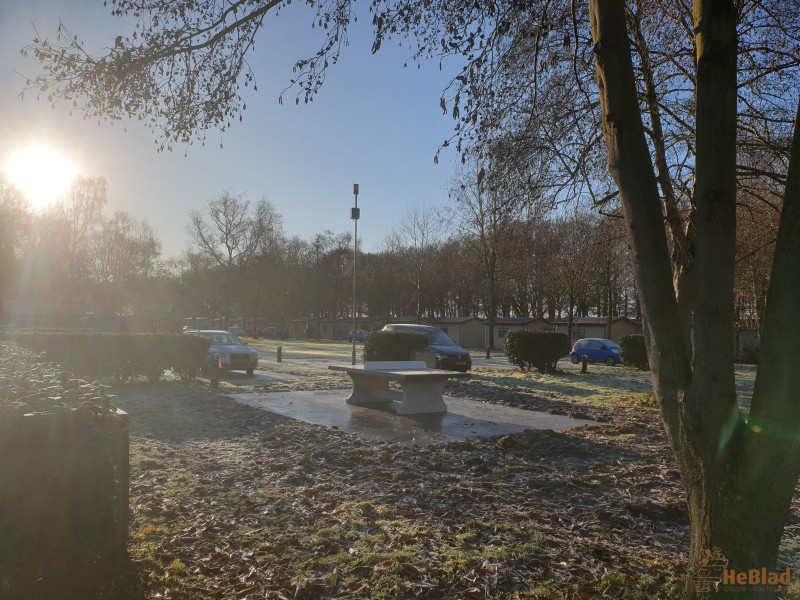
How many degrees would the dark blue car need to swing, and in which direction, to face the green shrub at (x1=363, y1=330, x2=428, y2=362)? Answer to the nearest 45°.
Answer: approximately 90° to its right

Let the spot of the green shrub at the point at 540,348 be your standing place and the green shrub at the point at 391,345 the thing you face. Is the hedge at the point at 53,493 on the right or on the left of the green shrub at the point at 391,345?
left

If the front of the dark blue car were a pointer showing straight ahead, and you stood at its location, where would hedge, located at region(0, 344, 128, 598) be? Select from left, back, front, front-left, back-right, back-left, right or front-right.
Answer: front-right

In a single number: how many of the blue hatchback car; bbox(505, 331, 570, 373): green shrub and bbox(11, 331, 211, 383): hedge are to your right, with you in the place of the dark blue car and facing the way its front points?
1

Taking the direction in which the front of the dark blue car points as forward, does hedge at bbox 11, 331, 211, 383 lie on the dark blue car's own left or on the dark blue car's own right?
on the dark blue car's own right

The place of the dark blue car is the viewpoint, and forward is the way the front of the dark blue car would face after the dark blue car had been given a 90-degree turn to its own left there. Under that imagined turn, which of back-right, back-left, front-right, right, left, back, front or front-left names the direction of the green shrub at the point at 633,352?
front

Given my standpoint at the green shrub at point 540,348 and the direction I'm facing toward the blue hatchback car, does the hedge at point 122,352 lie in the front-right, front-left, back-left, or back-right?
back-left

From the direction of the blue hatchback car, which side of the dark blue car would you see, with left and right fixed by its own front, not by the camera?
left

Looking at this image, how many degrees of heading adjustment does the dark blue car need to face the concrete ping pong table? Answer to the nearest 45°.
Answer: approximately 45° to its right

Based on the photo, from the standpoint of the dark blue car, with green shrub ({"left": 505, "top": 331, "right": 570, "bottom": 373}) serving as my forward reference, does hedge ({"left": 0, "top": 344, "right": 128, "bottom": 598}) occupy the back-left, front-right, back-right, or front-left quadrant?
back-right
